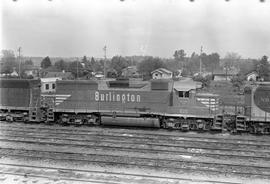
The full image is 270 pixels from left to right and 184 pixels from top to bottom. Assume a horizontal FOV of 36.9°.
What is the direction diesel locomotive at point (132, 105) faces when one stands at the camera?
facing to the right of the viewer

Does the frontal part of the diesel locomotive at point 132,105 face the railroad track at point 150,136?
no

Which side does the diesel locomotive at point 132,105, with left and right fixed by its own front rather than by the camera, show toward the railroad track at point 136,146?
right

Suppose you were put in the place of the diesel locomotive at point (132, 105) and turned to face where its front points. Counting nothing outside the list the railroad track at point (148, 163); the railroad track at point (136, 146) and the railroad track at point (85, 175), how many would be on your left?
0

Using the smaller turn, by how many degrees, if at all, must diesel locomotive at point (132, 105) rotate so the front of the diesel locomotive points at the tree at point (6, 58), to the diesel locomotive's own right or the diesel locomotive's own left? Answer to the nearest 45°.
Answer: approximately 135° to the diesel locomotive's own left

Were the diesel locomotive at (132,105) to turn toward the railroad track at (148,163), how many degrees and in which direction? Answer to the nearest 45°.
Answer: approximately 90° to its right

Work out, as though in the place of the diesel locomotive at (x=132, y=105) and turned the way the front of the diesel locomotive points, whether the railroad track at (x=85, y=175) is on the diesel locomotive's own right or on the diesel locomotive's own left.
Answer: on the diesel locomotive's own right
